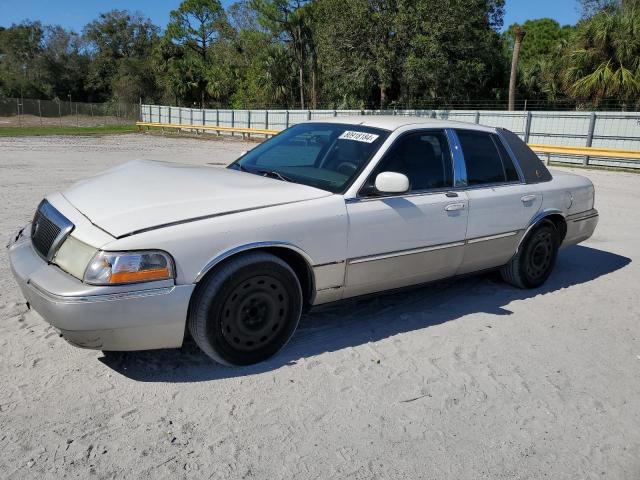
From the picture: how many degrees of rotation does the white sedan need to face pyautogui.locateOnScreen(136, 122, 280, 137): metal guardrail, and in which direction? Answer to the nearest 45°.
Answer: approximately 135° to its right

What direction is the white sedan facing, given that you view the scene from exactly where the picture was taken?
facing the viewer and to the left of the viewer

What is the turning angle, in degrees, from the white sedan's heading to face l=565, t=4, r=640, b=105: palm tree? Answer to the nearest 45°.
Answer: approximately 180°

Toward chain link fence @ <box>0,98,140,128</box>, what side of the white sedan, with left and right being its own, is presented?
right

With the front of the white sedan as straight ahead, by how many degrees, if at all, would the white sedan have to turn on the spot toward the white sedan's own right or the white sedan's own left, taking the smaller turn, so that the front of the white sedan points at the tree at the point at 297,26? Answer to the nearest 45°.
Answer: approximately 135° to the white sedan's own right

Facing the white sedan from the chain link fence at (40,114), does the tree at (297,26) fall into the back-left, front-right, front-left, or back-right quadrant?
front-left

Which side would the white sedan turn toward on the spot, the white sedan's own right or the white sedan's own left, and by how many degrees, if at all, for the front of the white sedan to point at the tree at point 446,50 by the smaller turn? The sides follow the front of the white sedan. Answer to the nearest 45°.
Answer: approximately 135° to the white sedan's own right
